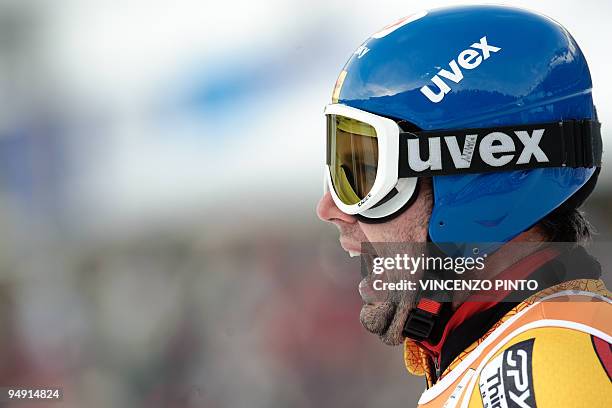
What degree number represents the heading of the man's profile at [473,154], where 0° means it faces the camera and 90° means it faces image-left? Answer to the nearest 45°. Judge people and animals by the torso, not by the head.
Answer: approximately 90°
